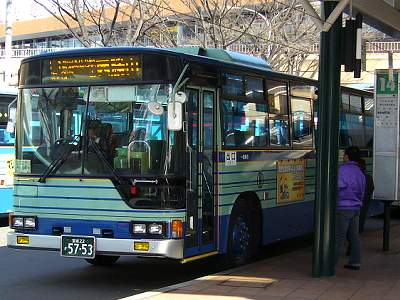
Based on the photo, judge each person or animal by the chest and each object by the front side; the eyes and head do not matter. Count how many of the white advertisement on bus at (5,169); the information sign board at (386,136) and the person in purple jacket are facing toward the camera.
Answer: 2

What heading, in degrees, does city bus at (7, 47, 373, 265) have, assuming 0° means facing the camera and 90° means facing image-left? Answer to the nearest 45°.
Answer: approximately 45°

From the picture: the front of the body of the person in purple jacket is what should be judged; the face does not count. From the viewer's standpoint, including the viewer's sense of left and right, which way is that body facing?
facing away from the viewer and to the left of the viewer

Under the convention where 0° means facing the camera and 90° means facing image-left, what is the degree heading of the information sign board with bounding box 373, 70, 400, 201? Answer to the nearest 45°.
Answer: approximately 0°

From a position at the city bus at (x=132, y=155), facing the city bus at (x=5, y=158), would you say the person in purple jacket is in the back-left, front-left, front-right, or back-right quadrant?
back-right

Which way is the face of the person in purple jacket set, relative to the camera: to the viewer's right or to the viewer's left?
to the viewer's left

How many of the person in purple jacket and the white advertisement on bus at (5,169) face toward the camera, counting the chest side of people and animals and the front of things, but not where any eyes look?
1

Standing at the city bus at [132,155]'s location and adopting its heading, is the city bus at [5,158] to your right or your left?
on your right
